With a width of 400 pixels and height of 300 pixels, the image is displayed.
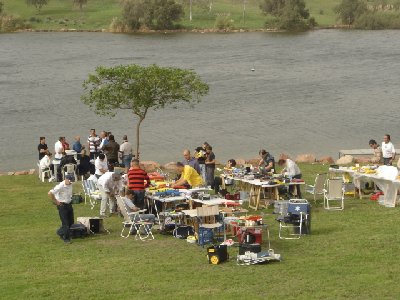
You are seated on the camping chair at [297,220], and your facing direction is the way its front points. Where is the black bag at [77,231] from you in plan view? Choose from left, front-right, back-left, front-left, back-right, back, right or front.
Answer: front-right

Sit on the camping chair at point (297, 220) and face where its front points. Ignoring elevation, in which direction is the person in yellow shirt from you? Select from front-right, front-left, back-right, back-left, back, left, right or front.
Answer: right

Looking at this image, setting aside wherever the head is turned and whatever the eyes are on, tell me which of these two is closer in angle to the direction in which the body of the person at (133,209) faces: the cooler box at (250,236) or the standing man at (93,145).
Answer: the cooler box

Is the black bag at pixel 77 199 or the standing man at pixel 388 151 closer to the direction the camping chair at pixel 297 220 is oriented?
the black bag

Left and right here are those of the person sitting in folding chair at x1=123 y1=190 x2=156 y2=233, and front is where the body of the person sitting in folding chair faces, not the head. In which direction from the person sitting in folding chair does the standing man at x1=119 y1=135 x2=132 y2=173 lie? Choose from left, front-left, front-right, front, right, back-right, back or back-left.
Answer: left

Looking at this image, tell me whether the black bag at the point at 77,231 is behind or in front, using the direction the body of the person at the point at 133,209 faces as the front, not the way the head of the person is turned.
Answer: behind

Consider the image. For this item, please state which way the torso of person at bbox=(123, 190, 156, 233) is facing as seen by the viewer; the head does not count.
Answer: to the viewer's right

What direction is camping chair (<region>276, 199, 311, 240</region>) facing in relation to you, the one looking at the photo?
facing the viewer and to the left of the viewer

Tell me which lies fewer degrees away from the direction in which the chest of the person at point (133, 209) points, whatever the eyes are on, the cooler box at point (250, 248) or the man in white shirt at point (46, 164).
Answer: the cooler box
